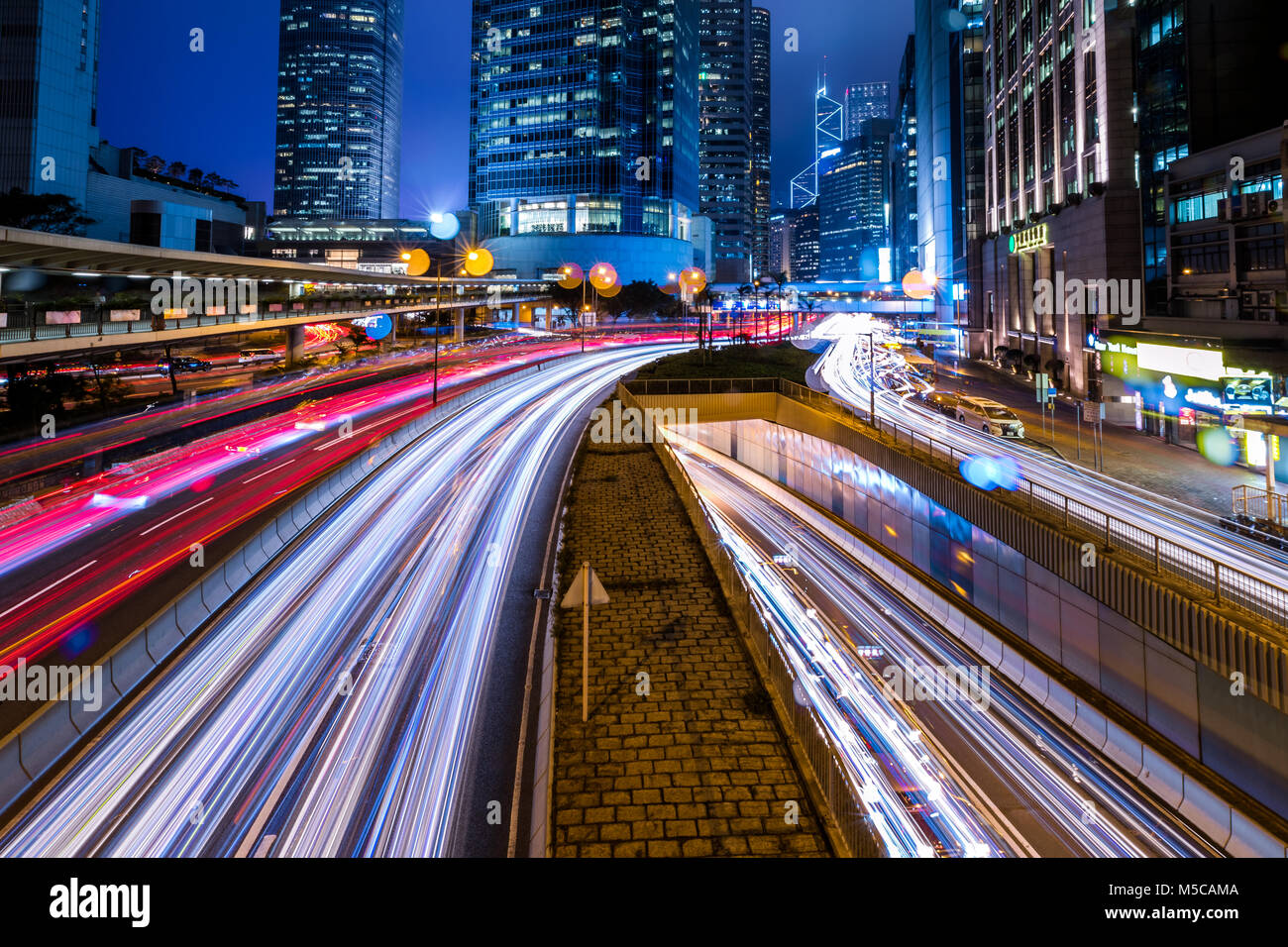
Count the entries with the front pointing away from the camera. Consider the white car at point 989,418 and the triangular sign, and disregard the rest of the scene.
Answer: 1

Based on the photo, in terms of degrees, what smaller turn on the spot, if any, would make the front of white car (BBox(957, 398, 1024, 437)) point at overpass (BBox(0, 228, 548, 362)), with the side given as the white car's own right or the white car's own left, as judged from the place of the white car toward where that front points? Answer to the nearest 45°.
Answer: approximately 90° to the white car's own right

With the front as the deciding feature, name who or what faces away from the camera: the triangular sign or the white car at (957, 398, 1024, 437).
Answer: the triangular sign

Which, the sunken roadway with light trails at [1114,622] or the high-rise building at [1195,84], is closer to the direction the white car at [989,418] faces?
the sunken roadway with light trails

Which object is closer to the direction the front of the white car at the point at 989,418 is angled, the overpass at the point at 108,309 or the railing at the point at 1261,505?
the railing

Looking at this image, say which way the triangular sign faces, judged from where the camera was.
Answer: facing away from the viewer

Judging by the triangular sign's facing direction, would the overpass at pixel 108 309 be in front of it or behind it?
in front

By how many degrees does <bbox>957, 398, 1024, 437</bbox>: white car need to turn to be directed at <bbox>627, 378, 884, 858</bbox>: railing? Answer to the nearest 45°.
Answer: approximately 45° to its right
